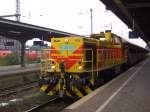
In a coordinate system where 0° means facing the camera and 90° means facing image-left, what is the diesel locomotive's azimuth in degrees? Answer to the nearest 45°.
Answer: approximately 45°

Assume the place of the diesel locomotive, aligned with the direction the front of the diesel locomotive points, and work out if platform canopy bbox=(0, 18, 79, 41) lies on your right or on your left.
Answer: on your right
